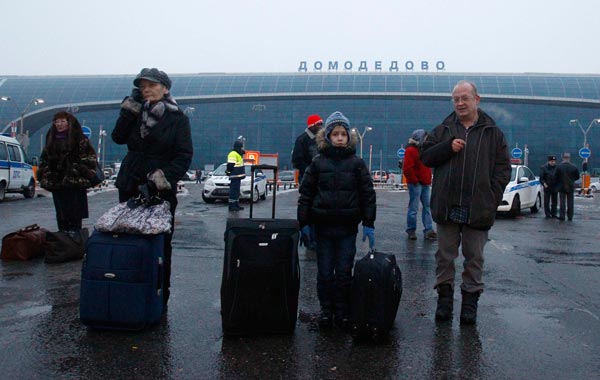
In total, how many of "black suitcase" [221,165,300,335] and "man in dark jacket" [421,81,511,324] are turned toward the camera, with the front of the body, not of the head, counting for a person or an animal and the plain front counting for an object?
2

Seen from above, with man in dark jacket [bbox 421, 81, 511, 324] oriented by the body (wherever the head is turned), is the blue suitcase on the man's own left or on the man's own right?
on the man's own right

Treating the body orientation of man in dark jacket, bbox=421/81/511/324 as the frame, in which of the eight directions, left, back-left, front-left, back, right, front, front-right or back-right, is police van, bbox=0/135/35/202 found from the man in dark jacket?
back-right

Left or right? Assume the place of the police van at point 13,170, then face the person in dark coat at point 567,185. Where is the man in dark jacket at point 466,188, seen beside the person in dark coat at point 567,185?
right

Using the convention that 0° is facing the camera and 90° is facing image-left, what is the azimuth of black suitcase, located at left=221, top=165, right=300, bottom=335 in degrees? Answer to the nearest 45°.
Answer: approximately 0°
